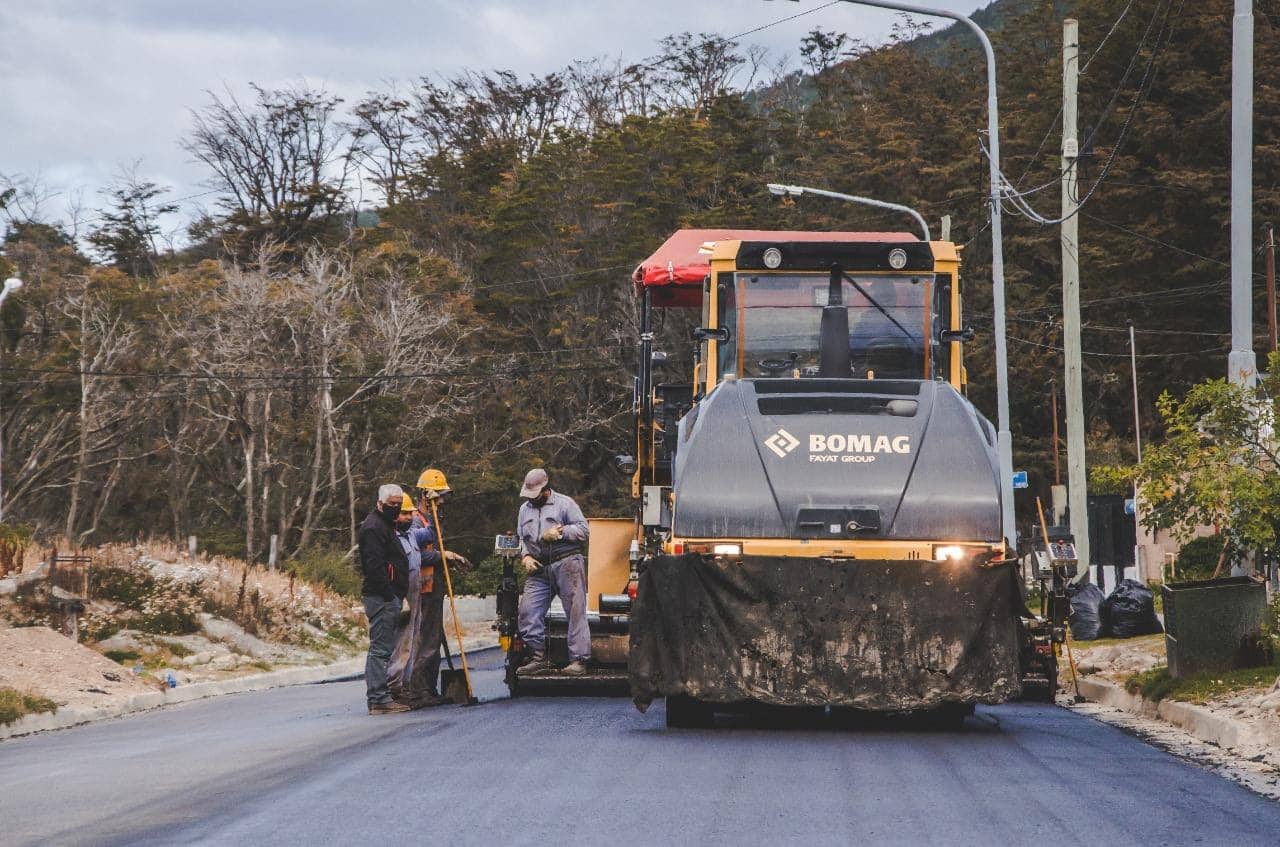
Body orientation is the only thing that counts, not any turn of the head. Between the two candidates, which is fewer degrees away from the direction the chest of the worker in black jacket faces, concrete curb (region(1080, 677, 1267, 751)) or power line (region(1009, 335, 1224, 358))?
the concrete curb

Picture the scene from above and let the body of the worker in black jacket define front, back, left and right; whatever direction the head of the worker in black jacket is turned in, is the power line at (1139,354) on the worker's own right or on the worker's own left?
on the worker's own left

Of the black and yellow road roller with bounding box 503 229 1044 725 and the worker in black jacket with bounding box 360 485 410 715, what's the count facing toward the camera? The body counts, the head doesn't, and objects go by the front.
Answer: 1

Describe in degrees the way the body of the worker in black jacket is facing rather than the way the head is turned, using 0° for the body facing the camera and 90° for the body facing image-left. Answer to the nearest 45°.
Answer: approximately 270°
